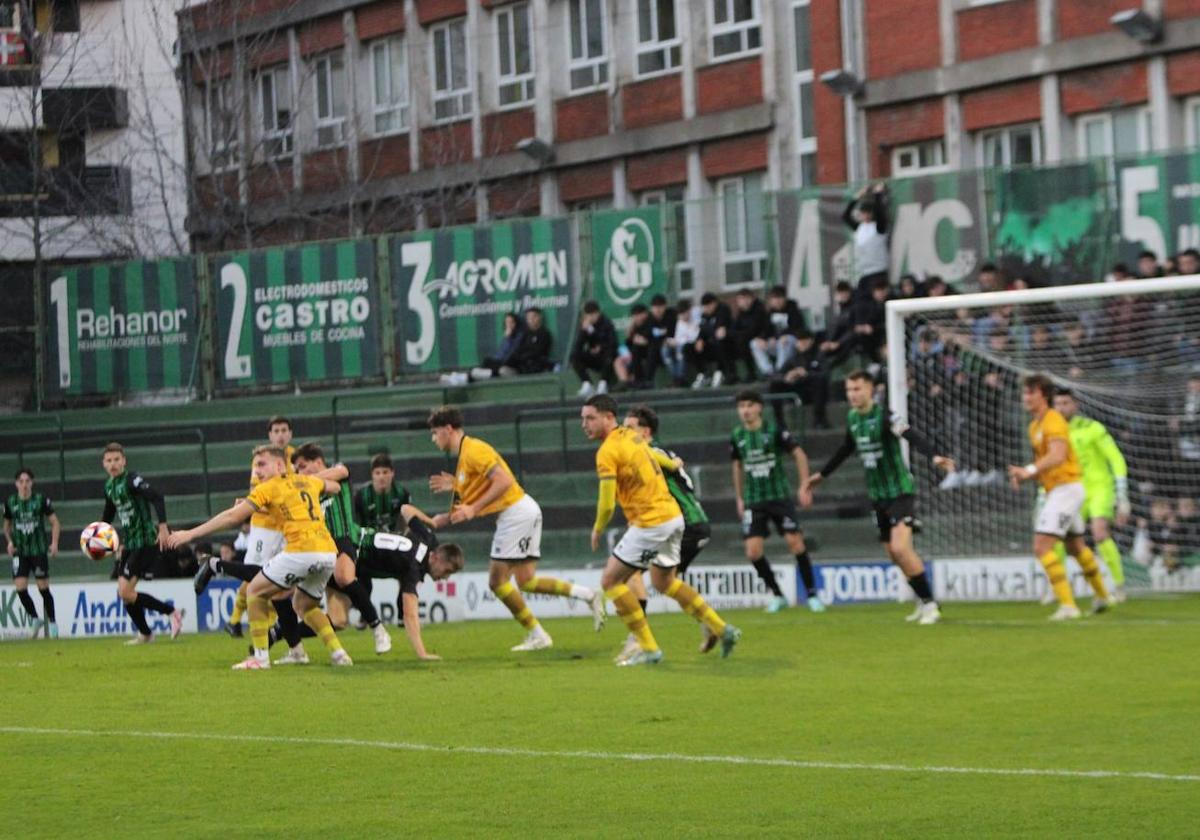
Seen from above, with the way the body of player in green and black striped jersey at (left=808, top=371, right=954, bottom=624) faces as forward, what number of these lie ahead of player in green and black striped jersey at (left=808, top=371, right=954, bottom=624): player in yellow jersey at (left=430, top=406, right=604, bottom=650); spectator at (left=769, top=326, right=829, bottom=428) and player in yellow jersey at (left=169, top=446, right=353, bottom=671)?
2

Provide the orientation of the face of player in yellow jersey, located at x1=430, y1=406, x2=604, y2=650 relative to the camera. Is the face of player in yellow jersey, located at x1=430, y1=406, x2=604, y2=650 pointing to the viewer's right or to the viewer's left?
to the viewer's left

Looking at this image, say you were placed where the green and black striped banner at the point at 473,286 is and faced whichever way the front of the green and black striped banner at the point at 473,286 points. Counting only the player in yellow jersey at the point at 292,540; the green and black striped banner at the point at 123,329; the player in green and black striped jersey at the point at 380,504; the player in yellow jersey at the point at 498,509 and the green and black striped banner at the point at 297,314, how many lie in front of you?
3

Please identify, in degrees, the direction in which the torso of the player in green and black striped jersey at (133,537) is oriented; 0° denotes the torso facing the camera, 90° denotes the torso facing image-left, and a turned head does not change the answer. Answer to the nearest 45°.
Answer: approximately 45°

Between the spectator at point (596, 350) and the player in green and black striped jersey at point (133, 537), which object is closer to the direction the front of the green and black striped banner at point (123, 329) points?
the player in green and black striped jersey

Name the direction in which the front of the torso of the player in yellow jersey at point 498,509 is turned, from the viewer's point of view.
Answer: to the viewer's left

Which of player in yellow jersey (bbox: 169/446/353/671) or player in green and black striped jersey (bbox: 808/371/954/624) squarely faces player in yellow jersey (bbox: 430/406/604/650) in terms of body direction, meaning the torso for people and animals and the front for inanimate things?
the player in green and black striped jersey

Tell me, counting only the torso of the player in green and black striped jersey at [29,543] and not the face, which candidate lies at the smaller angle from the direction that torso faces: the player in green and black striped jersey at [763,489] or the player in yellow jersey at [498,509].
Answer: the player in yellow jersey

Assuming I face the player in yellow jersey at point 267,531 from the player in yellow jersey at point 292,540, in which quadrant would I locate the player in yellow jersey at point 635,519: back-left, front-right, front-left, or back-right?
back-right

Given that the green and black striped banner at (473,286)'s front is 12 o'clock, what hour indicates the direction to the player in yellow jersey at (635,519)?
The player in yellow jersey is roughly at 12 o'clock from the green and black striped banner.

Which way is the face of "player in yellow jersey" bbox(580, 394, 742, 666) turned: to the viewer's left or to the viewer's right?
to the viewer's left

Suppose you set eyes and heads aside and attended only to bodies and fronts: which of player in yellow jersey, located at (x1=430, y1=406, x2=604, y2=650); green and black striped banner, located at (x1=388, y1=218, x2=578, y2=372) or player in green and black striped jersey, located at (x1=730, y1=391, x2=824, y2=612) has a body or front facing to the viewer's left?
the player in yellow jersey
